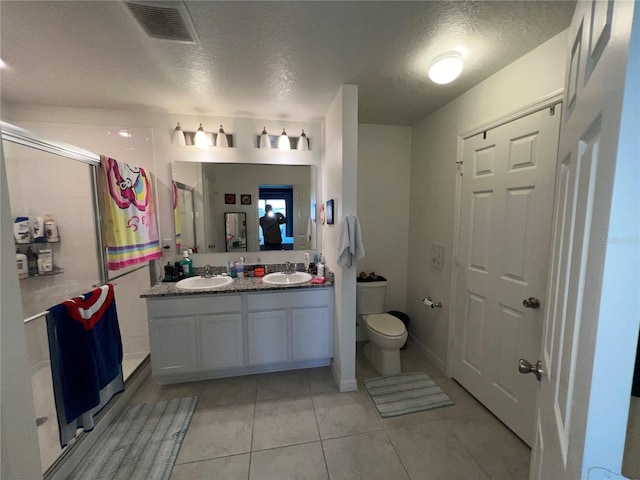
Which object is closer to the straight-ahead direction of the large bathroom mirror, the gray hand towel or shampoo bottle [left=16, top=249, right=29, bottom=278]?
the gray hand towel

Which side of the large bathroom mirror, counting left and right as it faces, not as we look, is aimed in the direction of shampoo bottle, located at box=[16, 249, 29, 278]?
right

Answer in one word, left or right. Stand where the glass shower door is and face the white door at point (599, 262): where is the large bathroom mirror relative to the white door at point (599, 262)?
left

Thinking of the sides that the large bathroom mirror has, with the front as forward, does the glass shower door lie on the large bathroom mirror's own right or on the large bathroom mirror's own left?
on the large bathroom mirror's own right

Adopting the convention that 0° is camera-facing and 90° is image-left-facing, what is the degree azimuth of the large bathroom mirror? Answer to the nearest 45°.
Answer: approximately 0°

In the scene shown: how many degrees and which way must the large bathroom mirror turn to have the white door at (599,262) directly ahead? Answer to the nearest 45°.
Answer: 0° — it already faces it

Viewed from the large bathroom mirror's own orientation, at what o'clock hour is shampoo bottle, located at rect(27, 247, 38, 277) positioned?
The shampoo bottle is roughly at 3 o'clock from the large bathroom mirror.
